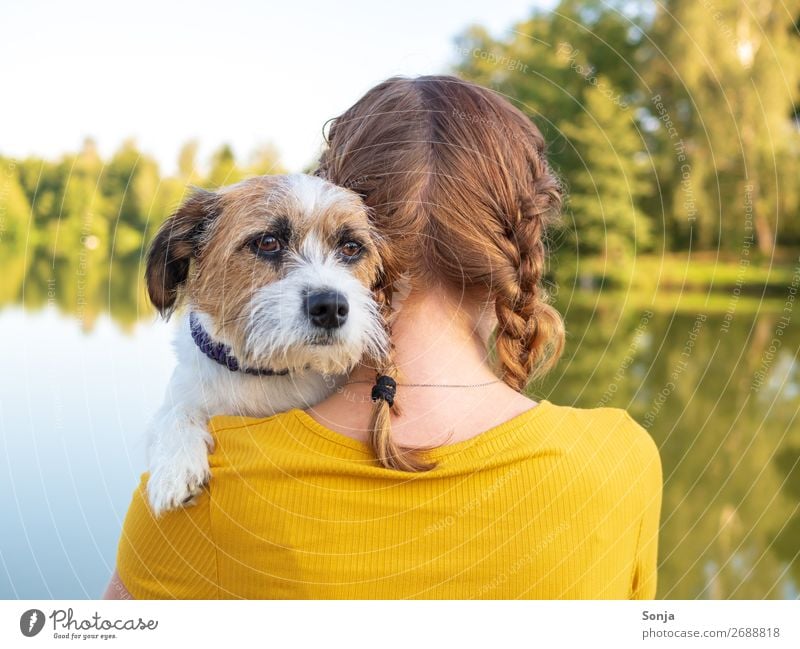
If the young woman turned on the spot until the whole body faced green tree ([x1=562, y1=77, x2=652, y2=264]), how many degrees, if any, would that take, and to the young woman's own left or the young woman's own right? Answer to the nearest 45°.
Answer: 0° — they already face it

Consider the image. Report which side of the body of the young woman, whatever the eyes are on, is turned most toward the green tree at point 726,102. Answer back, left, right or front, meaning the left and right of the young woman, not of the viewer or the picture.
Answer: front

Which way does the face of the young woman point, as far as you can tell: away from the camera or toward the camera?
away from the camera

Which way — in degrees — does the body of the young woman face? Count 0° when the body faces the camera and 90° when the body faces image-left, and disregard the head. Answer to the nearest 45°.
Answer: approximately 180°
